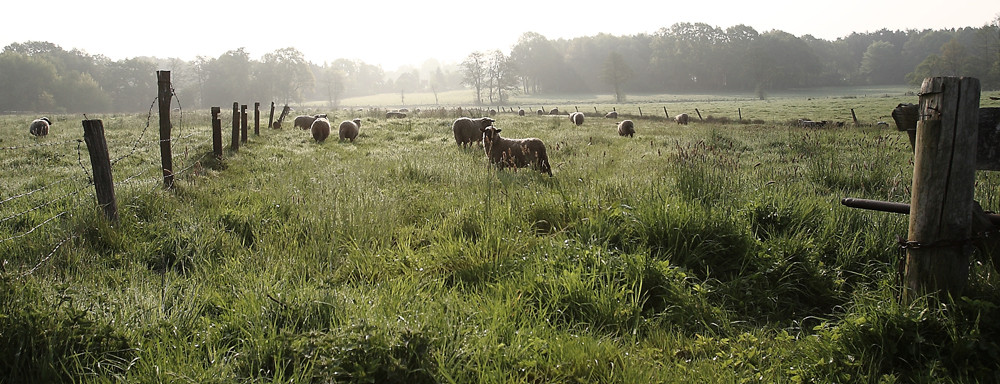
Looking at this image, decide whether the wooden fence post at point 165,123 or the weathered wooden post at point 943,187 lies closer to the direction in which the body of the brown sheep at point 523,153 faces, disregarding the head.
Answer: the wooden fence post

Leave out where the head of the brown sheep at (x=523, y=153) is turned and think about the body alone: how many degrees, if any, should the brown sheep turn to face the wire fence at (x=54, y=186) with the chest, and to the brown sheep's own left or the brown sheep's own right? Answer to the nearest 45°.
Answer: approximately 45° to the brown sheep's own left

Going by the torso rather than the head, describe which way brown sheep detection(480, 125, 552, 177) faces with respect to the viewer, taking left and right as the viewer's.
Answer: facing to the left of the viewer

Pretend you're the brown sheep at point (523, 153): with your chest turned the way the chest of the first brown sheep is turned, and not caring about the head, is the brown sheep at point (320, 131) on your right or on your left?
on your right

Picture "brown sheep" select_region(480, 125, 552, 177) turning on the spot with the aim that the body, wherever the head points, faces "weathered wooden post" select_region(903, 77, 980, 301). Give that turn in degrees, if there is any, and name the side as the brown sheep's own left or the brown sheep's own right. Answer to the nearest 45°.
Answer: approximately 90° to the brown sheep's own left

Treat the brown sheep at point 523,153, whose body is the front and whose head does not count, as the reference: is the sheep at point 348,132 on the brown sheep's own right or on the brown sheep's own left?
on the brown sheep's own right
